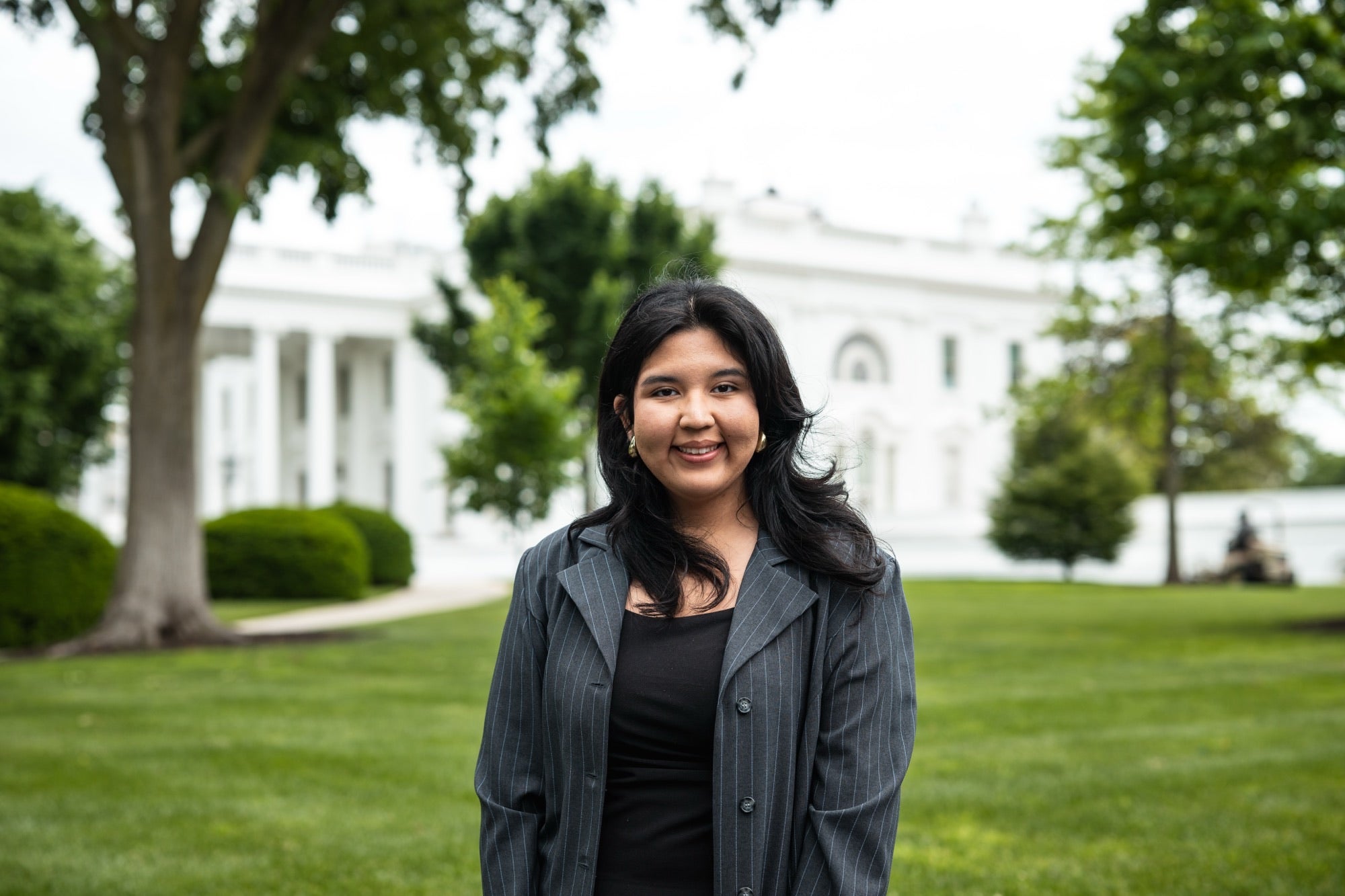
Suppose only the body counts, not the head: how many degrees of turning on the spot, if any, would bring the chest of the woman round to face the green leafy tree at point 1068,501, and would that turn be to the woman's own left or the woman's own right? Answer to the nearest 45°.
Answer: approximately 180°

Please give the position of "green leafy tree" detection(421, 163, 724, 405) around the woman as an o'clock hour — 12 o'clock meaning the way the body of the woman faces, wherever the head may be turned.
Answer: The green leafy tree is roughly at 6 o'clock from the woman.

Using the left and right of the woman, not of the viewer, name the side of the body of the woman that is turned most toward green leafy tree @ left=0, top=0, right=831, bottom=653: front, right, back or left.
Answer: back

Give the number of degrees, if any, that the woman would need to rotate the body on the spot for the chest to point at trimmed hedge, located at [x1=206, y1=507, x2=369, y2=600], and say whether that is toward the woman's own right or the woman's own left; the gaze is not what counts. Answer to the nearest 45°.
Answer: approximately 180°

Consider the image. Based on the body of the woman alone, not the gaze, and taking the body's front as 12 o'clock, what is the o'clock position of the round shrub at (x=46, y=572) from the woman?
The round shrub is roughly at 5 o'clock from the woman.

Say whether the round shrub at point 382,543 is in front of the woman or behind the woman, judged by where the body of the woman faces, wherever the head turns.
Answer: behind

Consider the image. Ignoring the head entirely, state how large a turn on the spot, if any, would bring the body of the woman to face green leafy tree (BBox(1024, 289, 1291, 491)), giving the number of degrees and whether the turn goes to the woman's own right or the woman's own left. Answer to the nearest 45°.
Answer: approximately 180°

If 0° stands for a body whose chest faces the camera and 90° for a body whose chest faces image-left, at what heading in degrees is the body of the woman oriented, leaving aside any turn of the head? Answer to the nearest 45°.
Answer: approximately 0°
